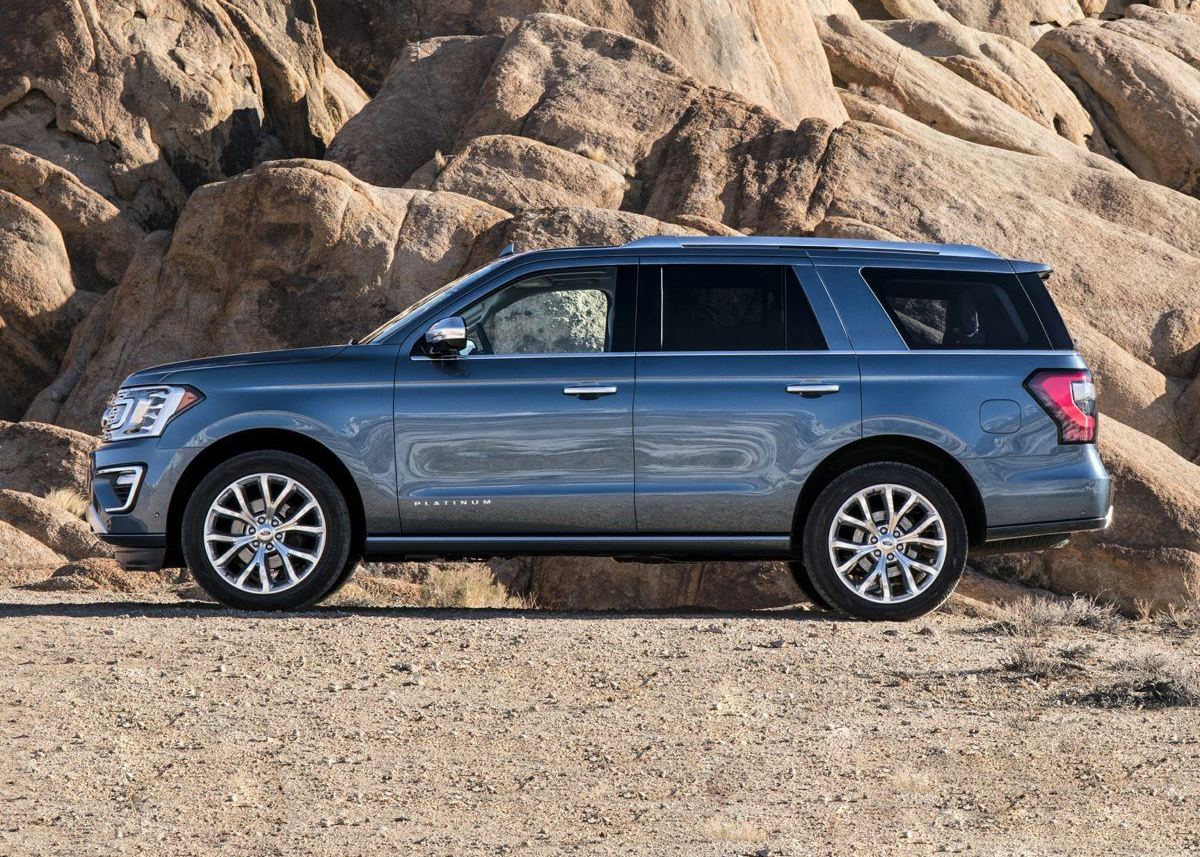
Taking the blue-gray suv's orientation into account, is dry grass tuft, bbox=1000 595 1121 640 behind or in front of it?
behind

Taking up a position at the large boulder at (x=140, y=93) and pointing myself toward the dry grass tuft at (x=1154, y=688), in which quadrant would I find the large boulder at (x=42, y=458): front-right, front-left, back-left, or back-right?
front-right

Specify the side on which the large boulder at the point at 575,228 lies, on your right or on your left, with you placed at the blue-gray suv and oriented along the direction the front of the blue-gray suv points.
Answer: on your right

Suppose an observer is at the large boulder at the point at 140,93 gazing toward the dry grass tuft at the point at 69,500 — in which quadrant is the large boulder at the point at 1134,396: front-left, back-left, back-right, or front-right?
front-left

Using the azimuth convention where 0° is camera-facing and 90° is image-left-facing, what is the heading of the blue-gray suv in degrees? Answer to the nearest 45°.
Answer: approximately 90°

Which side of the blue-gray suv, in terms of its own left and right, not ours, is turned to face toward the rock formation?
right

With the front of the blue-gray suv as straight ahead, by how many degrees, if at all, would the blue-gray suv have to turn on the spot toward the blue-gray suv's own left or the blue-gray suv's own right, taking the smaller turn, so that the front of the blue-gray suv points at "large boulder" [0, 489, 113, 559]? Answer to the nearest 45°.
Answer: approximately 45° to the blue-gray suv's own right

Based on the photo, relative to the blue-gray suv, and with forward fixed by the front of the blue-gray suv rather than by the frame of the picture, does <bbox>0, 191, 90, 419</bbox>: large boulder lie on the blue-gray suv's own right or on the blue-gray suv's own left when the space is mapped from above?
on the blue-gray suv's own right

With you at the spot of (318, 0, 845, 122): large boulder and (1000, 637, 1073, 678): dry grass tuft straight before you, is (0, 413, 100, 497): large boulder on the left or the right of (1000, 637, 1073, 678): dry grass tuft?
right

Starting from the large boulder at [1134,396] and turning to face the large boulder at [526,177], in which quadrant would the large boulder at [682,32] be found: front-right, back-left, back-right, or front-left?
front-right

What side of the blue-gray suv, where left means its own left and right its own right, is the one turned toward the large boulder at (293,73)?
right
